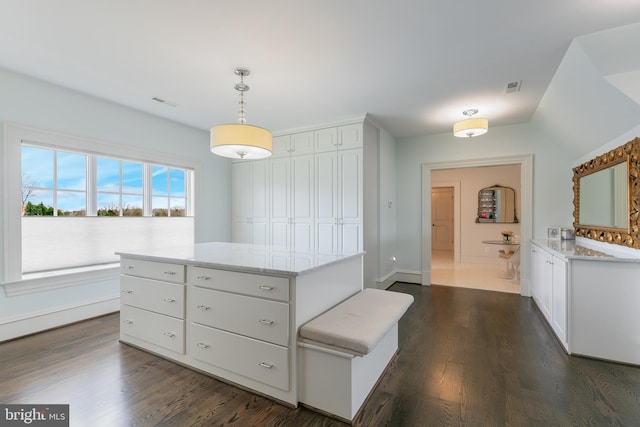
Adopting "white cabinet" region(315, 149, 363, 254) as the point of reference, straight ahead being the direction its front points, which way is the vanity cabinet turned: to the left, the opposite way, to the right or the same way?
to the right

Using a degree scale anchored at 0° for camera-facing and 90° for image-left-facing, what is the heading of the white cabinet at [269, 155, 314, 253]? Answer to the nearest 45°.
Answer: approximately 45°

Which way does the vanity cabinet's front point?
to the viewer's left

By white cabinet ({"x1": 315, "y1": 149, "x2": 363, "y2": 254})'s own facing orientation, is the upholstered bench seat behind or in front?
in front

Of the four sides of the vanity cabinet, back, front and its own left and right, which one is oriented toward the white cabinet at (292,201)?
front

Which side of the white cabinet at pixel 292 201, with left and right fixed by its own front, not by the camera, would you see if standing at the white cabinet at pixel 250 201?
right

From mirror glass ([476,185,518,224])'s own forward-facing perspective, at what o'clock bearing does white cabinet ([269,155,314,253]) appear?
The white cabinet is roughly at 1 o'clock from the mirror glass.

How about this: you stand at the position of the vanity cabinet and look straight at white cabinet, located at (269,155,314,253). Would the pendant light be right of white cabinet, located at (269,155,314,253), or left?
left

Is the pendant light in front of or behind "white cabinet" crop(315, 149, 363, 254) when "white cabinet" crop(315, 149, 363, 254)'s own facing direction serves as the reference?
in front

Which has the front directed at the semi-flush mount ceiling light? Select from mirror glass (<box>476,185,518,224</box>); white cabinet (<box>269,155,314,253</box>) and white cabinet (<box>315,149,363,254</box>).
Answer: the mirror glass

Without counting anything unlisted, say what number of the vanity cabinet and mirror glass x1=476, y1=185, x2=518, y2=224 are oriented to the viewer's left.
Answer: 1

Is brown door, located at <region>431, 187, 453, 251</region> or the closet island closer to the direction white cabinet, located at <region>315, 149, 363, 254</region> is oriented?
the closet island

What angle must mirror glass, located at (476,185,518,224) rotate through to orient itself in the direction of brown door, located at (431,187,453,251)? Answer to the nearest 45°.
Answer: approximately 135° to its right

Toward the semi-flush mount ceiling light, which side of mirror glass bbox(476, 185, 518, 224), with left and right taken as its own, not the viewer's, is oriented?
front

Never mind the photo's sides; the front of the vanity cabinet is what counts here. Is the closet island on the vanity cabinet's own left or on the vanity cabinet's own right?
on the vanity cabinet's own left

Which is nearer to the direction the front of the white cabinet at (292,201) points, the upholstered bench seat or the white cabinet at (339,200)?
the upholstered bench seat
